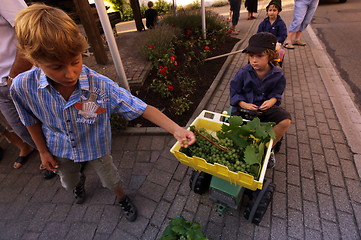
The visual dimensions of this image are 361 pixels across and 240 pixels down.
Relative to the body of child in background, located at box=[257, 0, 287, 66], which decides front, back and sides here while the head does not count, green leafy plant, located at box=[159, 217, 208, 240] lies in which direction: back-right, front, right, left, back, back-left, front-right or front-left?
front

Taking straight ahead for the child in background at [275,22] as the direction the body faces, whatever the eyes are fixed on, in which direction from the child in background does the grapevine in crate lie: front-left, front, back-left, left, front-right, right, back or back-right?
front

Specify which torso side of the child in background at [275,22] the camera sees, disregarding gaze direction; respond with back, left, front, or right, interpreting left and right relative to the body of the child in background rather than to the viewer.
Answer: front

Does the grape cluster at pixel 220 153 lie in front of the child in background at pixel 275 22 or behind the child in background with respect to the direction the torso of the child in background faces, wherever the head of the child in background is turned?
in front
